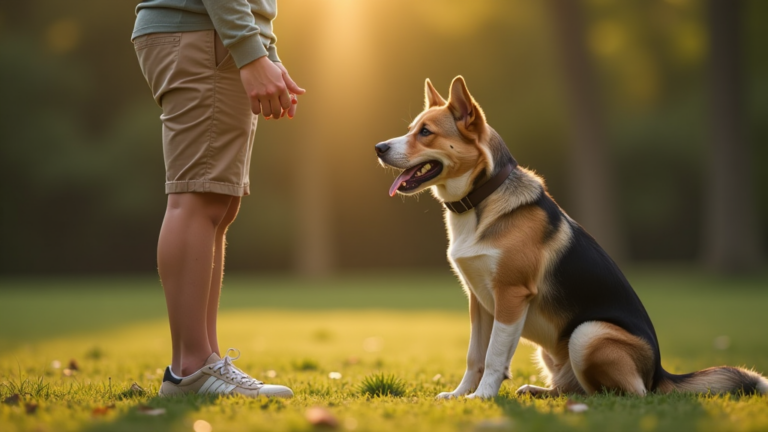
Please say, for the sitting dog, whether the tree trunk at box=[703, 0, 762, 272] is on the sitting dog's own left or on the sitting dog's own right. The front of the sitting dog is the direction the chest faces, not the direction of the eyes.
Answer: on the sitting dog's own right

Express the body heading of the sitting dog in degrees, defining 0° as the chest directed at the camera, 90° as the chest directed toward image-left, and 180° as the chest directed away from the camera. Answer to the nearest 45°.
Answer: approximately 90°

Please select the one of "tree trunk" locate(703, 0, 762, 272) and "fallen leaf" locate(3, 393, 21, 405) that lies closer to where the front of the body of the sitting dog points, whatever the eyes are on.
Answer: the fallen leaf

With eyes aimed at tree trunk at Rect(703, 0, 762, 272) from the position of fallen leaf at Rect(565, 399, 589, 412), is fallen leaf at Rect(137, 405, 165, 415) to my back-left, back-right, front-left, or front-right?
back-left

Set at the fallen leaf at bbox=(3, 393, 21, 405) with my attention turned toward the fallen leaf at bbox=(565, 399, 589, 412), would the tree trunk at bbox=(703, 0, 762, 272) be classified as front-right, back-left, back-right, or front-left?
front-left

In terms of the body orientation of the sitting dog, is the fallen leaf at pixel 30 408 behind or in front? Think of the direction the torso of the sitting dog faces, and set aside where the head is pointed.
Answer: in front

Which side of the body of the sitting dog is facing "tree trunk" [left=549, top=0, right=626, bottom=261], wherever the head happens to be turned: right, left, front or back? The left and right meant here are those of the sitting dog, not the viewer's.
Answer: right

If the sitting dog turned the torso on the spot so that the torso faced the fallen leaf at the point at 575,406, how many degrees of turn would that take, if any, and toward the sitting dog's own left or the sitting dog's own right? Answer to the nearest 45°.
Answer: approximately 90° to the sitting dog's own left

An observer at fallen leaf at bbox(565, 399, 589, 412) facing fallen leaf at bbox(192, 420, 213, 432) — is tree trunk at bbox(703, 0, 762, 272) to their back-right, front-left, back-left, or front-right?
back-right

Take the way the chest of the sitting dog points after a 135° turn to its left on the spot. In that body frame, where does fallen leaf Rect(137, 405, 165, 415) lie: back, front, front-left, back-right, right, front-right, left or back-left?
right

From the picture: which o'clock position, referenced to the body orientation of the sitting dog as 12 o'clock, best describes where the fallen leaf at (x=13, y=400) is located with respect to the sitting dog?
The fallen leaf is roughly at 11 o'clock from the sitting dog.
